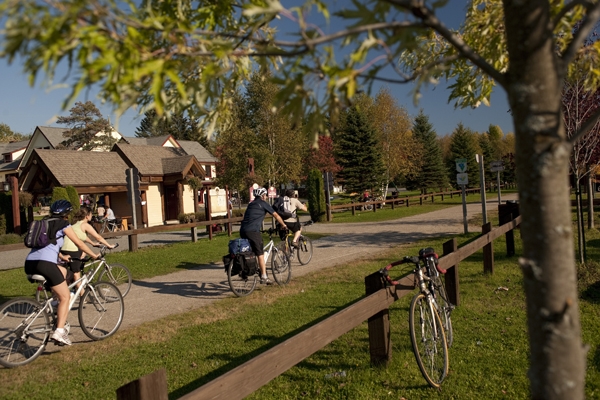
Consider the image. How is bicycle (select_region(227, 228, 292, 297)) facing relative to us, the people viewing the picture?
facing away from the viewer and to the right of the viewer

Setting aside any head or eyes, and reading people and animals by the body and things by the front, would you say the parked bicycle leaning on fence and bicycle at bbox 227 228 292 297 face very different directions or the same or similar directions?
very different directions

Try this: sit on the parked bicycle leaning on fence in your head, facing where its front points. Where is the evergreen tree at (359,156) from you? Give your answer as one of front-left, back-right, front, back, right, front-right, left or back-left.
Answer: back

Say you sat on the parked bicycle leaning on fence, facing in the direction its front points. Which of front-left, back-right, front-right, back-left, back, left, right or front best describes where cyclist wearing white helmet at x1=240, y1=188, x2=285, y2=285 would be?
back-right

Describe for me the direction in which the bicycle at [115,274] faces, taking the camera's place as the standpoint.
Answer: facing away from the viewer and to the right of the viewer

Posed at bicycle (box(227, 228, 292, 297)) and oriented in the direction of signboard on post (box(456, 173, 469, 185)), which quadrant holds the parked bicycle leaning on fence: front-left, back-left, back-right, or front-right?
back-right

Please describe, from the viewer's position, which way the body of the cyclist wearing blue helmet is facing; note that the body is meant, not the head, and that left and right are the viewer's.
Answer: facing away from the viewer and to the right of the viewer

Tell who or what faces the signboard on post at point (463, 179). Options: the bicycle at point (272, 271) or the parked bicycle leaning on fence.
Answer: the bicycle

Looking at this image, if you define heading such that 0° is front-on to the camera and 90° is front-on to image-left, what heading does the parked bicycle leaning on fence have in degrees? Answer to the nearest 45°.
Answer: approximately 0°

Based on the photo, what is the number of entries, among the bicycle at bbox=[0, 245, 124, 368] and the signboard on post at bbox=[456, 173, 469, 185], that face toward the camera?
1
